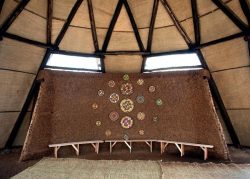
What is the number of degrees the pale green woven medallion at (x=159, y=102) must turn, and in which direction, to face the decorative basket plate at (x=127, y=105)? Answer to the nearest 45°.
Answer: approximately 90° to its right

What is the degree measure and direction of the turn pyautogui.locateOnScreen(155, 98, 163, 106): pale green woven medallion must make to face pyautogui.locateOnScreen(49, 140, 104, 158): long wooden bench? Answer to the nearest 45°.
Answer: approximately 90° to its right

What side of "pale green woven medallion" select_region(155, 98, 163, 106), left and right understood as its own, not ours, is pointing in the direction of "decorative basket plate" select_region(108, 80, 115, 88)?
right

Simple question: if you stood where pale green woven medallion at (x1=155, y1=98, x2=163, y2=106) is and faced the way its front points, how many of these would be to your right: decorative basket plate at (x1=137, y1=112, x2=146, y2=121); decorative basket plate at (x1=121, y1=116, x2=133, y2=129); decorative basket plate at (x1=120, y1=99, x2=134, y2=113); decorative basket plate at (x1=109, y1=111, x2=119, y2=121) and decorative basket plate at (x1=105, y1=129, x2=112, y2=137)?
5

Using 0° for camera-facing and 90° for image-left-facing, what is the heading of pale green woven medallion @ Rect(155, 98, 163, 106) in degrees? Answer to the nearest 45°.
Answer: approximately 0°

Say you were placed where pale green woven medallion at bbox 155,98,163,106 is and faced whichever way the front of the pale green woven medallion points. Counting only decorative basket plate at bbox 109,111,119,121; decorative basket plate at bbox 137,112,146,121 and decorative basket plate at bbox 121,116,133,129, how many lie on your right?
3

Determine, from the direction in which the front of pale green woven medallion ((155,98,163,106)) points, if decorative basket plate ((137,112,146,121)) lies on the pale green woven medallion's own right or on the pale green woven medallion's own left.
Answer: on the pale green woven medallion's own right

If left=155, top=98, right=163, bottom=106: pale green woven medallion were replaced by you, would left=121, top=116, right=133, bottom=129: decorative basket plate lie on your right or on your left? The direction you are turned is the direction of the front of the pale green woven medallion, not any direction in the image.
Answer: on your right

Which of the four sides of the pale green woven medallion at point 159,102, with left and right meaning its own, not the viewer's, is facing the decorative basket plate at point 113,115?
right

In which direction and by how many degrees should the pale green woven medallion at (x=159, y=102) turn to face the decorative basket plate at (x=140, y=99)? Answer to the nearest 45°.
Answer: approximately 90° to its right
